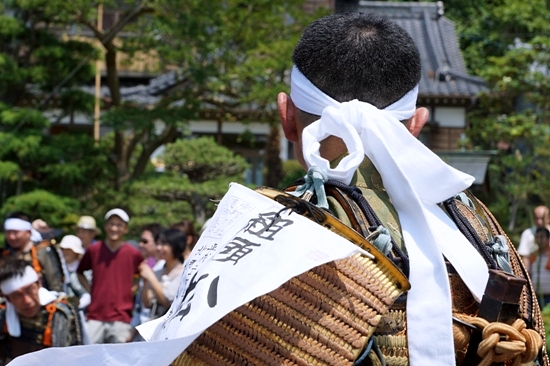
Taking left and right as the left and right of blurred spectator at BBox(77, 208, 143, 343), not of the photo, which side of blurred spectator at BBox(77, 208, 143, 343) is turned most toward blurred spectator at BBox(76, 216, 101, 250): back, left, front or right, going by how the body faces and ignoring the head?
back

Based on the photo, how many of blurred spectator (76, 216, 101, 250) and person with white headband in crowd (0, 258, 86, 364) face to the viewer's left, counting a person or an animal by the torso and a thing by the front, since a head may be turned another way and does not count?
0

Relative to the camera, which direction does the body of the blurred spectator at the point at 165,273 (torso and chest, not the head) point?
to the viewer's left

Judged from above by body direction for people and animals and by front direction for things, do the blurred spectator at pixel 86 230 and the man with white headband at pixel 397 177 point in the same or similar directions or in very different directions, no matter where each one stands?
very different directions

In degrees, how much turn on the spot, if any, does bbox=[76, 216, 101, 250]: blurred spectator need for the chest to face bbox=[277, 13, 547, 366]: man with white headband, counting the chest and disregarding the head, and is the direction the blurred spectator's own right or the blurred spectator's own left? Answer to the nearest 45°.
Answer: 0° — they already face them

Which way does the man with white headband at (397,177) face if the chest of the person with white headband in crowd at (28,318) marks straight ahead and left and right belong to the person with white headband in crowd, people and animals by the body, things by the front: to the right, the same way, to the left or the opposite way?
the opposite way

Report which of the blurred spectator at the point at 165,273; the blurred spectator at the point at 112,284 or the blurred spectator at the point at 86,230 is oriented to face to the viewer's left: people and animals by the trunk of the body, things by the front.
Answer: the blurred spectator at the point at 165,273

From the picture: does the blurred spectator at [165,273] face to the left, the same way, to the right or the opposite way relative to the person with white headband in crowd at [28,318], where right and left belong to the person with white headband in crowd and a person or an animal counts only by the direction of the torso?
to the right

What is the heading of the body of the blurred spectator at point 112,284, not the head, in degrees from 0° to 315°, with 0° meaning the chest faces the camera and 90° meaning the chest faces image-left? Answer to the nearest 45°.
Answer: approximately 0°

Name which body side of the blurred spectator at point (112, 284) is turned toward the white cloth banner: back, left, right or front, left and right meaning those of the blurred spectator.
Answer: front

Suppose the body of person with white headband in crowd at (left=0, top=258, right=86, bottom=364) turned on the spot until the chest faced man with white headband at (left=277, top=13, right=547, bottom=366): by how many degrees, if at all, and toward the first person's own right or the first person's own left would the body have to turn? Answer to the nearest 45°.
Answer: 0° — they already face them

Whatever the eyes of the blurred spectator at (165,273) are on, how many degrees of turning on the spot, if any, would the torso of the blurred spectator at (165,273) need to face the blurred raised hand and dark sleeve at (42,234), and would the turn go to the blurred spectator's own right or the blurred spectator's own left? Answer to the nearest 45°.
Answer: approximately 45° to the blurred spectator's own right
